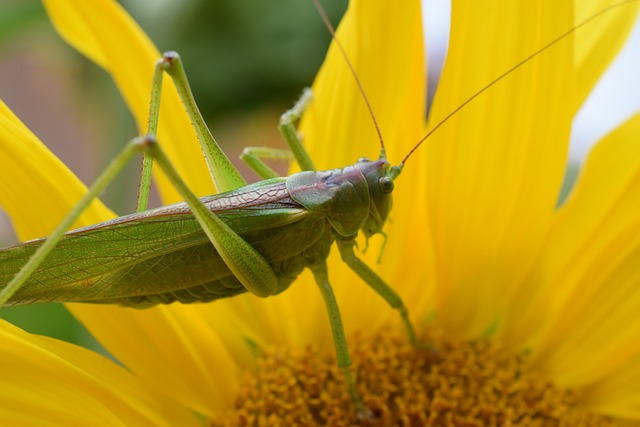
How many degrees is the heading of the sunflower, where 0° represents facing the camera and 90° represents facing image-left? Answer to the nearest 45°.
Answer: approximately 0°

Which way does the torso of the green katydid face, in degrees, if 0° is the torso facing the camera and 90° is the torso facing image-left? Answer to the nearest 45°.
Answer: approximately 270°
